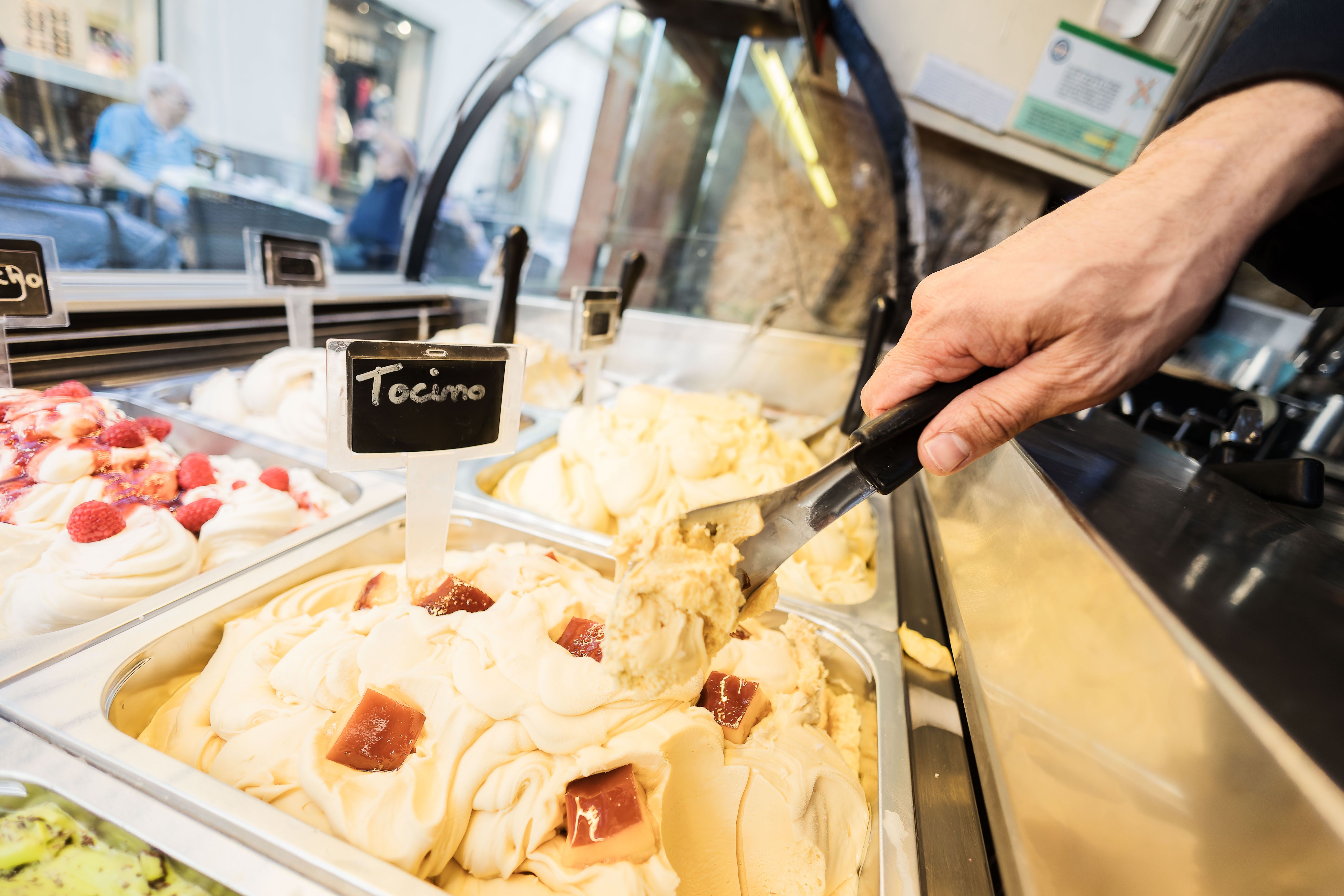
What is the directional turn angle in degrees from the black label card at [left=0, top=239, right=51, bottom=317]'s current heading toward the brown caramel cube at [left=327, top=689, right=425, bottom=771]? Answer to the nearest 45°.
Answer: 0° — it already faces it

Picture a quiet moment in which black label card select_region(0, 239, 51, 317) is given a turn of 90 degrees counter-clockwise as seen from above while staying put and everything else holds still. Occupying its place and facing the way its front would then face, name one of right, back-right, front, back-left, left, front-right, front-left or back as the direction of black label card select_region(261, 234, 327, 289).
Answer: front-left

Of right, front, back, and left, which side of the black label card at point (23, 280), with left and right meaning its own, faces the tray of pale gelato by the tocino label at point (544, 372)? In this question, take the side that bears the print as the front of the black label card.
left

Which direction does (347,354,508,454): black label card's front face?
toward the camera

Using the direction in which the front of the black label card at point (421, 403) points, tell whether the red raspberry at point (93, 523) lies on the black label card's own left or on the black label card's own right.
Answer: on the black label card's own right

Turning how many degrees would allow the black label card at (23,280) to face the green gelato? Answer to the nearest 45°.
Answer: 0° — it already faces it

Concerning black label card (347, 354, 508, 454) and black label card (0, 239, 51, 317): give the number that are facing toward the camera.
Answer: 2

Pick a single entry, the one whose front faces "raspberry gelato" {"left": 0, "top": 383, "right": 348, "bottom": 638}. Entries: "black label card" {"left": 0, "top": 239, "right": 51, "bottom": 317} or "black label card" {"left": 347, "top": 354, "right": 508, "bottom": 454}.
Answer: "black label card" {"left": 0, "top": 239, "right": 51, "bottom": 317}

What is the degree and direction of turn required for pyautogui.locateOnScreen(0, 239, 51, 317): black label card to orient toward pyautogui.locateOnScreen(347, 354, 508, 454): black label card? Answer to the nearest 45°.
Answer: approximately 45° to its left

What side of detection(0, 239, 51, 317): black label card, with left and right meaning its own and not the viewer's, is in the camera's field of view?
front
